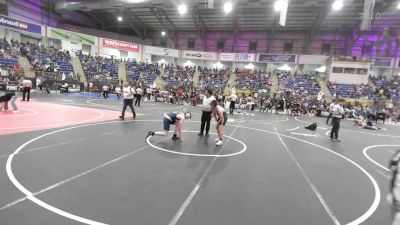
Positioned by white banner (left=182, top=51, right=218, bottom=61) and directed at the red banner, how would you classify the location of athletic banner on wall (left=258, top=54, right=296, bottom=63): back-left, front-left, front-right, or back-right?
back-left

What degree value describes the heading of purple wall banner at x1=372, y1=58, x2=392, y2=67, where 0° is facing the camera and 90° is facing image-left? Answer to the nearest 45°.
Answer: approximately 0°

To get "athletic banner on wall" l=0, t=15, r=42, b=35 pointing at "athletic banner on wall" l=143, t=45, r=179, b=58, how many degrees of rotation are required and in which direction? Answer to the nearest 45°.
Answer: approximately 45° to its left

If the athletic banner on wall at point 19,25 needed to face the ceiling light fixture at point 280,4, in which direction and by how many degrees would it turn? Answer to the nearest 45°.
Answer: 0° — it already faces it

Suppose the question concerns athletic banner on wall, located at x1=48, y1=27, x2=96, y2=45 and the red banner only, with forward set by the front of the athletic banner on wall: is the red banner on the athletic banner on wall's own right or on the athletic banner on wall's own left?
on the athletic banner on wall's own left

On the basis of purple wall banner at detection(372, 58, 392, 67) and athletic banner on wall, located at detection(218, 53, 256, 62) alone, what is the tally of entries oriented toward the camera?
2

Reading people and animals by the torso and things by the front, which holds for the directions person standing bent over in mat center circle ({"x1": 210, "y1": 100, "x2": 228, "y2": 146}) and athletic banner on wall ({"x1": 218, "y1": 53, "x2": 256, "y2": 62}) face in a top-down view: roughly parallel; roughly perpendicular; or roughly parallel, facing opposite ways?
roughly perpendicular

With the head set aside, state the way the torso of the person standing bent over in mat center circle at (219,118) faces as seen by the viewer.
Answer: to the viewer's left

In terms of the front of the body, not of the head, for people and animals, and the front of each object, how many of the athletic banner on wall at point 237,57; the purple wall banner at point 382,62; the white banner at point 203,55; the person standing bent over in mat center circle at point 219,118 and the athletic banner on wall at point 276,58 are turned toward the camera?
4

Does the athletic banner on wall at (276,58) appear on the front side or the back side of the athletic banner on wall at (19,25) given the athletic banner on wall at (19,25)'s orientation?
on the front side

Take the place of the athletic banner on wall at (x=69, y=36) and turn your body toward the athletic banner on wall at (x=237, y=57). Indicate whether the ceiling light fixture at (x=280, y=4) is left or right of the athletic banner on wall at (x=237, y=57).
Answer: right

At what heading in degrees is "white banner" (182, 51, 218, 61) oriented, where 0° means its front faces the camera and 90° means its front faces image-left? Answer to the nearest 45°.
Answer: approximately 0°
